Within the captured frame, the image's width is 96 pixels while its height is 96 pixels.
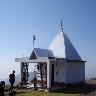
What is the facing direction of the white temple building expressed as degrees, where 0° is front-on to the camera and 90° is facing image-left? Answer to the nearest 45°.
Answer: approximately 45°
